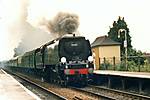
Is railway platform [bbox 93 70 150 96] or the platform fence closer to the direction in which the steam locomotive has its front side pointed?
the railway platform

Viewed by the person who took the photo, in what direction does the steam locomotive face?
facing the viewer and to the right of the viewer

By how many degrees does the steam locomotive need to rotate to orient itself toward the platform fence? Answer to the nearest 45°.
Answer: approximately 90° to its left
